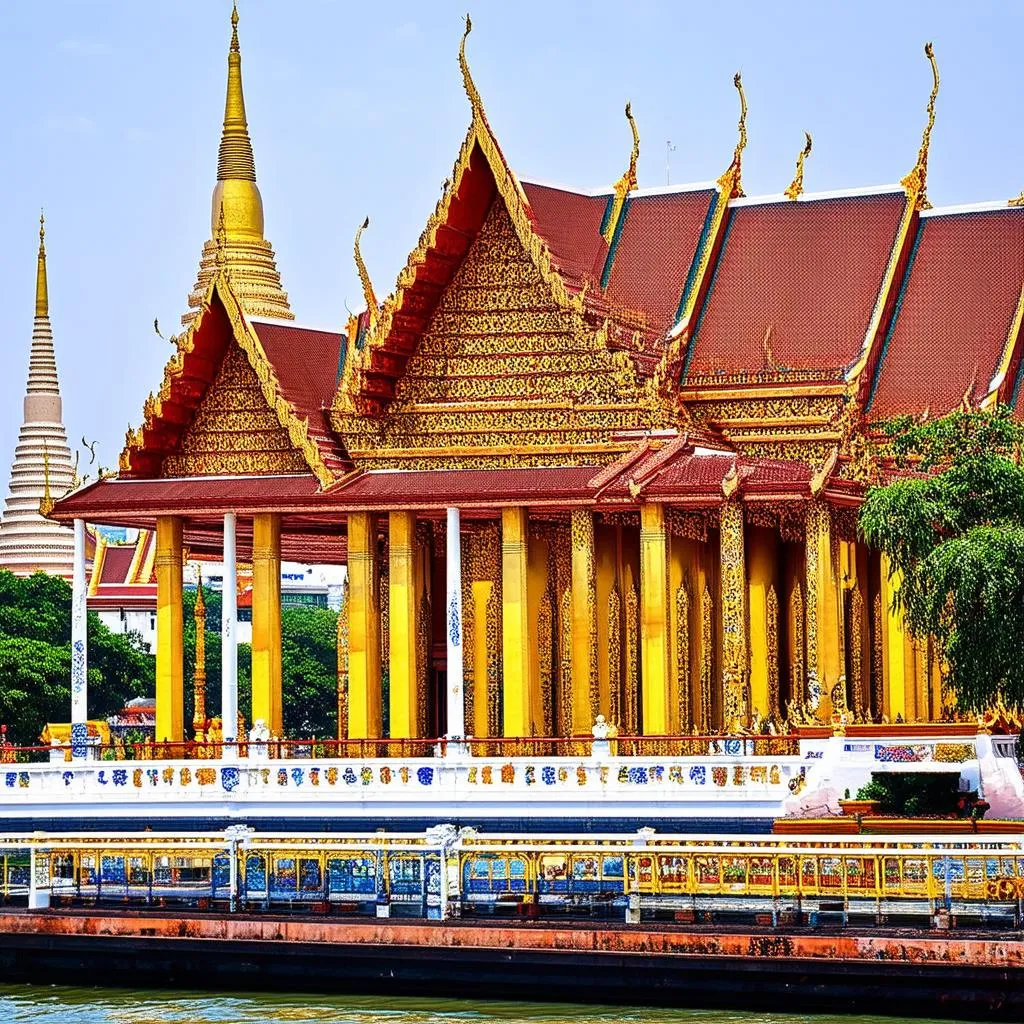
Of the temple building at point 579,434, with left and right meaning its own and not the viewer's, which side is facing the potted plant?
left

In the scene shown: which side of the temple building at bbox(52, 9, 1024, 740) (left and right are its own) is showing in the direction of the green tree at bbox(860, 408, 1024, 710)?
left

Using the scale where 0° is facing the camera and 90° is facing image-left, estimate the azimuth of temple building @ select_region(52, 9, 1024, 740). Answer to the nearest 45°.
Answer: approximately 45°
